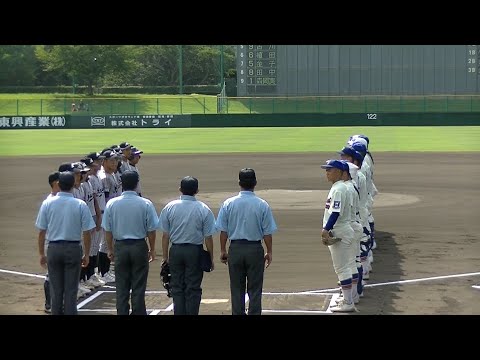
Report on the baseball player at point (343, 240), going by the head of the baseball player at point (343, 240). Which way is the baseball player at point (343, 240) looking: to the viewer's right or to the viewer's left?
to the viewer's left

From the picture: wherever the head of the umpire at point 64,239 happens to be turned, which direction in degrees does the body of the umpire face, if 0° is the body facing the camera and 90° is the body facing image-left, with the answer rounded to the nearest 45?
approximately 180°

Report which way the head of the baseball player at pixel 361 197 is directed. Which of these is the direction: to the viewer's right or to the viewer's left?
to the viewer's left

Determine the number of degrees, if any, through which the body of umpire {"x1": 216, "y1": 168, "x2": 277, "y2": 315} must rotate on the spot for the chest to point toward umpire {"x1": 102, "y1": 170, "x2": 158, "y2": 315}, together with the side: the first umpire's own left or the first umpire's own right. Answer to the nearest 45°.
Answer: approximately 90° to the first umpire's own left

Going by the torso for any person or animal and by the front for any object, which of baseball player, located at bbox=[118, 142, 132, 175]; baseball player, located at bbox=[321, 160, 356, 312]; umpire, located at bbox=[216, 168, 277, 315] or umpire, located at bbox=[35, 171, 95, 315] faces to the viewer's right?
baseball player, located at bbox=[118, 142, 132, 175]

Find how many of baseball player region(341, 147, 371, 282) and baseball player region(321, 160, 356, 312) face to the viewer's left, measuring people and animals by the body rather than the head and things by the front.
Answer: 2

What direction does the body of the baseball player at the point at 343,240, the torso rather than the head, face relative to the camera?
to the viewer's left

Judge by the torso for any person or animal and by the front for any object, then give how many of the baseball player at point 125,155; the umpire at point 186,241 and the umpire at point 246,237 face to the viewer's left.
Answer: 0

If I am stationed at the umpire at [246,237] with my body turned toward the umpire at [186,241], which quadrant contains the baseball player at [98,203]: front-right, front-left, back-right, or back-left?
front-right

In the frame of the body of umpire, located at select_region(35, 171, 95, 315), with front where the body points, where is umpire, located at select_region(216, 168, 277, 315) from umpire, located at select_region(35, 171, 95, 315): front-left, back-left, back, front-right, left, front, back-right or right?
right

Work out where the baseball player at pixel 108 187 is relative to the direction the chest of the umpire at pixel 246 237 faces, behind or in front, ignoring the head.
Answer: in front

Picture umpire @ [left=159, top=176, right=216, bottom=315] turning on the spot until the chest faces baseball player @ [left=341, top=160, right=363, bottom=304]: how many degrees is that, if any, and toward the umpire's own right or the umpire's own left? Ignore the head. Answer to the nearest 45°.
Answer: approximately 45° to the umpire's own right

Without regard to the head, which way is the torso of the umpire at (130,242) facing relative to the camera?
away from the camera

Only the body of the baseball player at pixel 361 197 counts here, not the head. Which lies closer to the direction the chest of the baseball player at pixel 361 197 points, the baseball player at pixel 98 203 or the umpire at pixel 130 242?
the baseball player

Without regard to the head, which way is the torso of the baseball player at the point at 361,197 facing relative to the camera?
to the viewer's left

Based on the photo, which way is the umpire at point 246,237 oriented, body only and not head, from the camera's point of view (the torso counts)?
away from the camera

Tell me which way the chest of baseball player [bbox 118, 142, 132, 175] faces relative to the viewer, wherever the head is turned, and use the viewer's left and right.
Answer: facing to the right of the viewer
